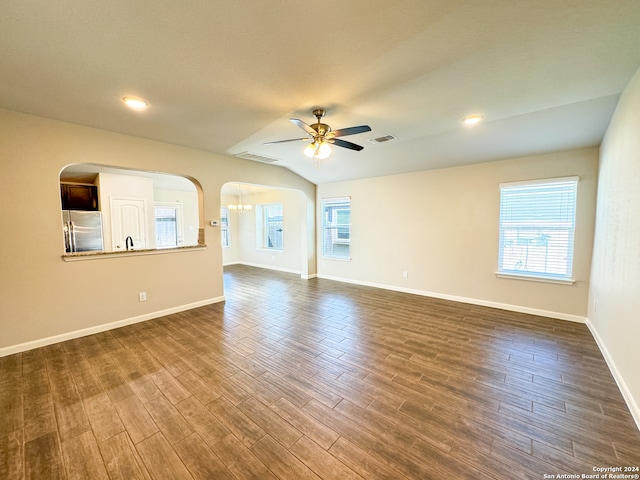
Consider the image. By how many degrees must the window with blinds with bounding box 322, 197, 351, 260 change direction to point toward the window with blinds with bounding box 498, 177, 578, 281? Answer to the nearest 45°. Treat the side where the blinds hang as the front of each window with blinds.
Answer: approximately 90° to its left

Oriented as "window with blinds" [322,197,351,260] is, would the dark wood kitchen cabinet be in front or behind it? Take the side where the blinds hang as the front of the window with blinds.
in front

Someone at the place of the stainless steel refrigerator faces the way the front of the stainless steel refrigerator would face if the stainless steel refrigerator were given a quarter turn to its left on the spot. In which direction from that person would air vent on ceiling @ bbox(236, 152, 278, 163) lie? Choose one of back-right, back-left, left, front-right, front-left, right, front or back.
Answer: front-right

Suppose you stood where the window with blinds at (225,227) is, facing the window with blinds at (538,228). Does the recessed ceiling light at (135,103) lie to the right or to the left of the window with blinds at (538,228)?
right

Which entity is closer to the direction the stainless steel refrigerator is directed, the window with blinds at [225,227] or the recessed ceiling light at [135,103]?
the recessed ceiling light

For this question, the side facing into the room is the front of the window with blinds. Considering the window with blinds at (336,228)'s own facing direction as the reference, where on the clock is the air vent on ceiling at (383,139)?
The air vent on ceiling is roughly at 10 o'clock from the window with blinds.

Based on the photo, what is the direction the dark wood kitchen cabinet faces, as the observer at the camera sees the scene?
facing the viewer

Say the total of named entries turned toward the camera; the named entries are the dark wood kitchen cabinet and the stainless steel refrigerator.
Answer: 2

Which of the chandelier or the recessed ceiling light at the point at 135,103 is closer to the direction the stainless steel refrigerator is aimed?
the recessed ceiling light

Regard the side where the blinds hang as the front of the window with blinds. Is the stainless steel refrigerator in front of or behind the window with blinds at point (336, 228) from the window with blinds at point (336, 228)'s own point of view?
in front

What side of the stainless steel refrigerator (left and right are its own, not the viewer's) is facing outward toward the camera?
front
